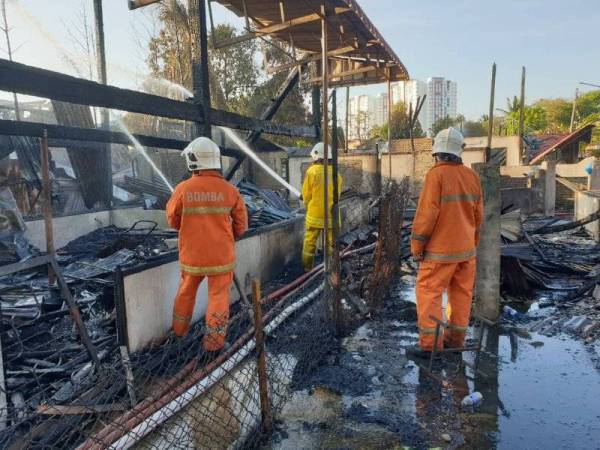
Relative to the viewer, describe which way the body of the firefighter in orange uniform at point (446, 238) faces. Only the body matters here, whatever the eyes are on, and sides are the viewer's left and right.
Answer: facing away from the viewer and to the left of the viewer

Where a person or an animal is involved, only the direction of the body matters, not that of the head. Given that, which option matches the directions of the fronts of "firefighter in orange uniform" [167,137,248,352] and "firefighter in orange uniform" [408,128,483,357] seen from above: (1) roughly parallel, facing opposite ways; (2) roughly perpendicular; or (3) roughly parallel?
roughly parallel

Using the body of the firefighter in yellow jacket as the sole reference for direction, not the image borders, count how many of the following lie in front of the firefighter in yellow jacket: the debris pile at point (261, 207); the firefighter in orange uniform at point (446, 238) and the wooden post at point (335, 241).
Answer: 1

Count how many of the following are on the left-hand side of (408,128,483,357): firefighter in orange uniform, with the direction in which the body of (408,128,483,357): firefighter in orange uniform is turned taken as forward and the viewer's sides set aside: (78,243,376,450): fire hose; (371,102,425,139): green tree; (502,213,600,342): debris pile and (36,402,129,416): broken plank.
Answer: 2

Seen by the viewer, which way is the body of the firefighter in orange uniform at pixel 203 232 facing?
away from the camera

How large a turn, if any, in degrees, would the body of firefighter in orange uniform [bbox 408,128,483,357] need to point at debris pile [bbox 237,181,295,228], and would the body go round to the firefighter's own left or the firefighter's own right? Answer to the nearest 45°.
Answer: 0° — they already face it

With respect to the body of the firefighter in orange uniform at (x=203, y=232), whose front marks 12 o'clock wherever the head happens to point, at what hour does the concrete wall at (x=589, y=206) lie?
The concrete wall is roughly at 2 o'clock from the firefighter in orange uniform.

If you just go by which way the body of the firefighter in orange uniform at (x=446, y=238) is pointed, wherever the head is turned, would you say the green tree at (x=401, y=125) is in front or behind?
in front

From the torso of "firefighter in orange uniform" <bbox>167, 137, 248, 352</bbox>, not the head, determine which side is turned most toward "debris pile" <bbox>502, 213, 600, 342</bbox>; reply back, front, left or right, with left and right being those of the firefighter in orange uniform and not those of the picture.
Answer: right

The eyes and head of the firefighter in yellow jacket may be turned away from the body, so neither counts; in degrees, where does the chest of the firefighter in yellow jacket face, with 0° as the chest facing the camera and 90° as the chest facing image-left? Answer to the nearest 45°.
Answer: approximately 135°
